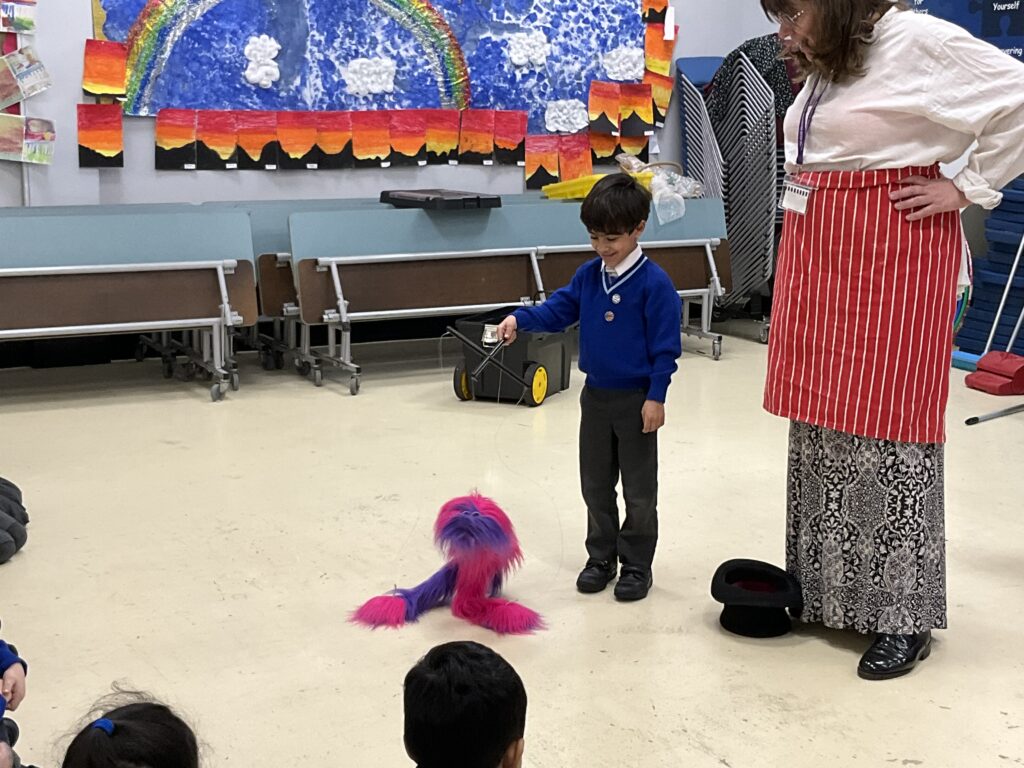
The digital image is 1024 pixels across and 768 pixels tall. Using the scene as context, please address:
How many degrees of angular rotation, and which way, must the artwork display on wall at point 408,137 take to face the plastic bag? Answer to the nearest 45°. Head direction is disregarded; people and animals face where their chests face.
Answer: approximately 90° to its left

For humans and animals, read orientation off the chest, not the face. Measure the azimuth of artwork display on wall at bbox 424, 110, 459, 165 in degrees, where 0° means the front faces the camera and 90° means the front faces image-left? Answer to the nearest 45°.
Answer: approximately 0°

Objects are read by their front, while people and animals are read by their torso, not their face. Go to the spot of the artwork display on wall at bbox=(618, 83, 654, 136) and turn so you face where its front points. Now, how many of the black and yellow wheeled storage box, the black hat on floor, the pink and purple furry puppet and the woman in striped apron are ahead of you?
4

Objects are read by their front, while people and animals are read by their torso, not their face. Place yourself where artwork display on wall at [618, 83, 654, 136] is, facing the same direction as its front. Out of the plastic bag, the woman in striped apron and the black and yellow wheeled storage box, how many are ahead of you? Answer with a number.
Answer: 3

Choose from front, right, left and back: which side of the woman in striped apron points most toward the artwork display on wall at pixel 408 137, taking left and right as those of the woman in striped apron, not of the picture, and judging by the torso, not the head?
right

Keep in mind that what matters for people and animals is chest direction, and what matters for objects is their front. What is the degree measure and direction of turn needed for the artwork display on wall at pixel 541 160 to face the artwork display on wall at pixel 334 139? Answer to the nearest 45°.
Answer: approximately 45° to its right

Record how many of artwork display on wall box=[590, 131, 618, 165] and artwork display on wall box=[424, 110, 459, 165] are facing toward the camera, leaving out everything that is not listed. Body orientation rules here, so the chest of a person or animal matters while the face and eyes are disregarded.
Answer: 2

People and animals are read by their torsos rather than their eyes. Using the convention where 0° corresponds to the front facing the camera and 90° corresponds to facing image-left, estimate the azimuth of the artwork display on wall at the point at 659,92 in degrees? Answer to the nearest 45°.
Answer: approximately 0°

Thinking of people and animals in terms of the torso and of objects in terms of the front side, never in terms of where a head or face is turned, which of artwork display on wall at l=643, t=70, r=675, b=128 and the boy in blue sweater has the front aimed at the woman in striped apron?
the artwork display on wall

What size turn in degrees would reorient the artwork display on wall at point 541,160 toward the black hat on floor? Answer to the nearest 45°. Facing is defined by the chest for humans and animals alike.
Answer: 0° — it already faces it
